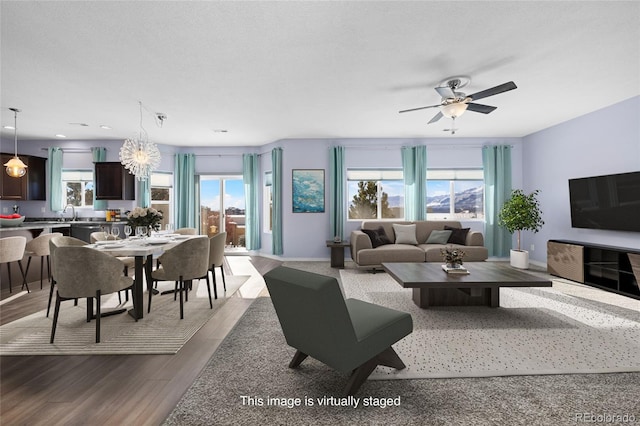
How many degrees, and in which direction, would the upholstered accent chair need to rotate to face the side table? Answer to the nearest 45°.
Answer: approximately 45° to its left

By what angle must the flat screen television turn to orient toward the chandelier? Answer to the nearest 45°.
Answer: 0° — it already faces it

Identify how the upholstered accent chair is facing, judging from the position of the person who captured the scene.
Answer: facing away from the viewer and to the right of the viewer

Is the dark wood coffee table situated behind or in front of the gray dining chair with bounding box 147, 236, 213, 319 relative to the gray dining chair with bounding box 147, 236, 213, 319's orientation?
behind

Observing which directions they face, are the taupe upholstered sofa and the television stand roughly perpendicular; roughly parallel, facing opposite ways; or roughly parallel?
roughly perpendicular

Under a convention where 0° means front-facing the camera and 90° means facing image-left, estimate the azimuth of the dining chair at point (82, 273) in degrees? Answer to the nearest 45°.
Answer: approximately 225°

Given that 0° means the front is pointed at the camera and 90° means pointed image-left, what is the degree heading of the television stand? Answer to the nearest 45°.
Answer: approximately 45°

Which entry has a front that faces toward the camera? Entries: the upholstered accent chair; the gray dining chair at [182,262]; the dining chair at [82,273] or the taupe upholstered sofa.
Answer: the taupe upholstered sofa

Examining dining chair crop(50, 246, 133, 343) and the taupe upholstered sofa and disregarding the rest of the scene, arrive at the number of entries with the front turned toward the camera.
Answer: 1

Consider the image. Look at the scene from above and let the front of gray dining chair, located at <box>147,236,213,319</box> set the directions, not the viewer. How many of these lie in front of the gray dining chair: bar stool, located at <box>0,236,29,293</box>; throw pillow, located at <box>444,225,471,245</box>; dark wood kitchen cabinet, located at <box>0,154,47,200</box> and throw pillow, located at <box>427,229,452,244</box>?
2
